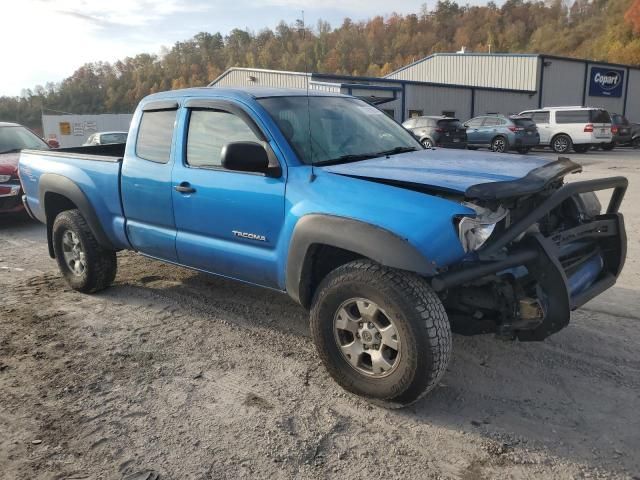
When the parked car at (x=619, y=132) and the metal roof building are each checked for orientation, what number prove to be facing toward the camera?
1

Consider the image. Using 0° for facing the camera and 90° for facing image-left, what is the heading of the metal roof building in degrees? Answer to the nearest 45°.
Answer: approximately 0°

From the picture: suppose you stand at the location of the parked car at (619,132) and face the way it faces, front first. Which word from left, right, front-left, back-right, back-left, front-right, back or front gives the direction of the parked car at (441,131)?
left

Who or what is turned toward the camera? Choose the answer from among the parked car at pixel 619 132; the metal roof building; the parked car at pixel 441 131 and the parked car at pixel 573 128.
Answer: the metal roof building

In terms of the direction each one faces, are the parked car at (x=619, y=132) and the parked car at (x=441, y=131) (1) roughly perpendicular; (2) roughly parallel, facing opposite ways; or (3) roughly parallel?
roughly parallel

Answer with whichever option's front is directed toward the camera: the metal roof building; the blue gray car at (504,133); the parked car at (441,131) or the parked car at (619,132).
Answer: the metal roof building

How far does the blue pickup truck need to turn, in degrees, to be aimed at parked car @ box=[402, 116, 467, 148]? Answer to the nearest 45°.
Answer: approximately 135° to its left

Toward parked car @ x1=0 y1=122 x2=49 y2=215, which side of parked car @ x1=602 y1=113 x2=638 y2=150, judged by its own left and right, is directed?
left

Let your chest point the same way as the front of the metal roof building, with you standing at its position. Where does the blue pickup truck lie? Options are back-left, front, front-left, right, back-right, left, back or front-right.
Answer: front

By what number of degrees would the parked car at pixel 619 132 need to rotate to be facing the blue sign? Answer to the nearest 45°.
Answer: approximately 45° to its right

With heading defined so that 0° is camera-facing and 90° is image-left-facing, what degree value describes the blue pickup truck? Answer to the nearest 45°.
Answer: approximately 315°

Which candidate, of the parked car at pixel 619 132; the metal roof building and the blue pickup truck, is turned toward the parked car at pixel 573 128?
the metal roof building

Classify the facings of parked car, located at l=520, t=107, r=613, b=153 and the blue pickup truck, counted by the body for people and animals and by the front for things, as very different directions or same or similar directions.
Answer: very different directions

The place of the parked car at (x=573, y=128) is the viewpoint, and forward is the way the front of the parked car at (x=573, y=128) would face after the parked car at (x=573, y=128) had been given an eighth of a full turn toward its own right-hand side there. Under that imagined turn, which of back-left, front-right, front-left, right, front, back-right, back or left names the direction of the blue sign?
front

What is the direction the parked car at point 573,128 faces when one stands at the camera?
facing away from the viewer and to the left of the viewer

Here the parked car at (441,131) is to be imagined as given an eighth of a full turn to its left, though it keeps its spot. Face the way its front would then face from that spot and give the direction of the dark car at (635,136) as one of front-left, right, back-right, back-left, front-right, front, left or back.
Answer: back-right

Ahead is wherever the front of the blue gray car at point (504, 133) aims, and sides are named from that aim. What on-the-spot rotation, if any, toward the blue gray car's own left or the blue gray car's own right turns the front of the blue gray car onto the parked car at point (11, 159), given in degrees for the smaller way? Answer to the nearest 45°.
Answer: approximately 90° to the blue gray car's own left

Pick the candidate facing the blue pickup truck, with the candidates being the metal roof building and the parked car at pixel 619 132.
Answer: the metal roof building

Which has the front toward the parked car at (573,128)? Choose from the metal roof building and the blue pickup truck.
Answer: the metal roof building

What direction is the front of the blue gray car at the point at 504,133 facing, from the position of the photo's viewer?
facing away from the viewer and to the left of the viewer

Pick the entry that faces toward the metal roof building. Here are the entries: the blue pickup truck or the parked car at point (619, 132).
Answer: the parked car
